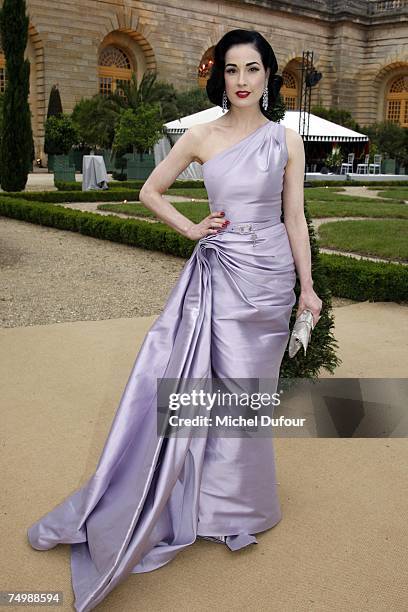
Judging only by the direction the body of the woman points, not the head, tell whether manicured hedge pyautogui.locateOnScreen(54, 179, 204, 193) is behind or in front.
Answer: behind

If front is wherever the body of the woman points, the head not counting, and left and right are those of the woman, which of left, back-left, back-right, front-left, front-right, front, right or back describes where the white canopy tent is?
back

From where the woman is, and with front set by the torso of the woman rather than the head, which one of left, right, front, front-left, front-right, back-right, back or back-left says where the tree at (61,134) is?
back

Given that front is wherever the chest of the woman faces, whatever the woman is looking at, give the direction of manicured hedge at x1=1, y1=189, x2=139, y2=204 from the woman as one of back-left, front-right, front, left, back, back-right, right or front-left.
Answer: back

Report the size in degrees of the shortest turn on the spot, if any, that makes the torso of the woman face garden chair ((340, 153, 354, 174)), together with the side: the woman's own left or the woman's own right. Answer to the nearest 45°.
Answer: approximately 180°

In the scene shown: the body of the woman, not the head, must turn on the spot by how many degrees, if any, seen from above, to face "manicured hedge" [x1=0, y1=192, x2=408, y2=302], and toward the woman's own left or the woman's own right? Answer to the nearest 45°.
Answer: approximately 180°

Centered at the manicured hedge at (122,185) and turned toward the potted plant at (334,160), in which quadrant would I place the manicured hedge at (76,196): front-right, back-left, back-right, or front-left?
back-right

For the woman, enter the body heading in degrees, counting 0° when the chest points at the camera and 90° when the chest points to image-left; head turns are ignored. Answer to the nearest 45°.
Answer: approximately 0°

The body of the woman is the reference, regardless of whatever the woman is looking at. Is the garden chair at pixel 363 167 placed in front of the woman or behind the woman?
behind

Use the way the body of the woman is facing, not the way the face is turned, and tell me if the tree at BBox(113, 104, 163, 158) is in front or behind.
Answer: behind

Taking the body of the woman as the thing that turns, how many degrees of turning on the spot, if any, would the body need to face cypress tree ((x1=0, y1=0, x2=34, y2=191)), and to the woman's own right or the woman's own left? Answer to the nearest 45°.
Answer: approximately 180°

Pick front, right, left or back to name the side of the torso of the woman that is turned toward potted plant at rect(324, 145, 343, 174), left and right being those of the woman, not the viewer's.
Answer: back
